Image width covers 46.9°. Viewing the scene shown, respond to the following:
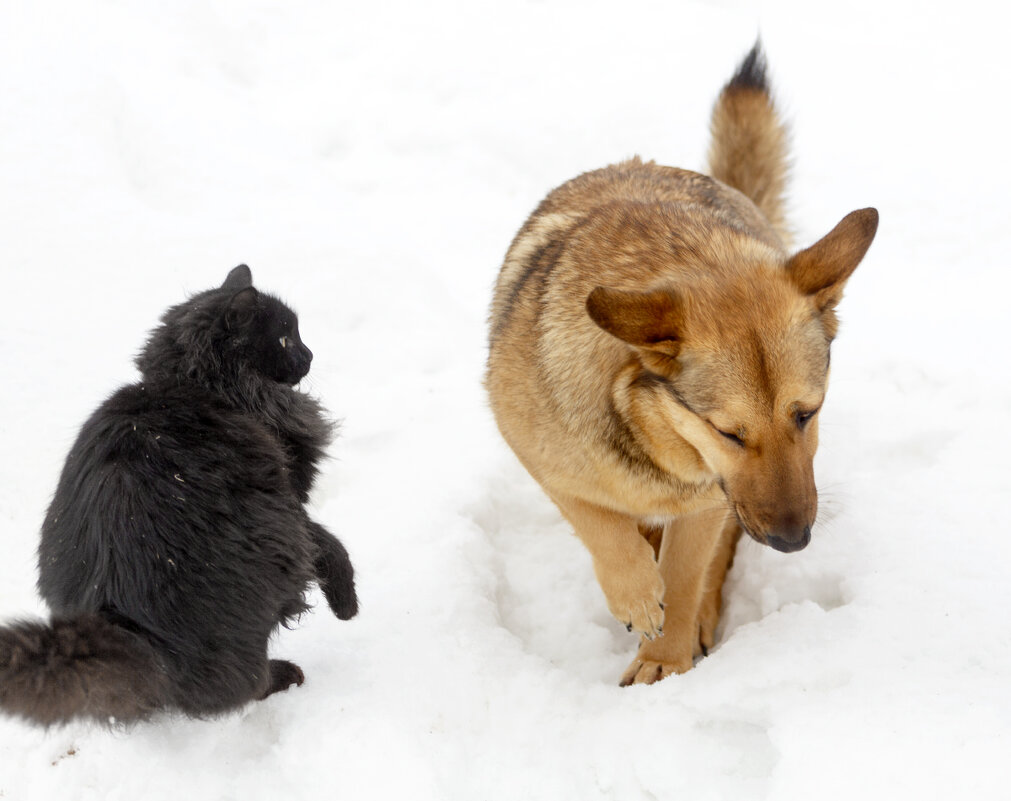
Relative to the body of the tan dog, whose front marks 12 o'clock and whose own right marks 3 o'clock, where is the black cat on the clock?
The black cat is roughly at 2 o'clock from the tan dog.

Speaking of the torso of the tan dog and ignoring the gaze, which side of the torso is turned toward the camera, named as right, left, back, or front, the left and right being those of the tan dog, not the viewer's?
front
